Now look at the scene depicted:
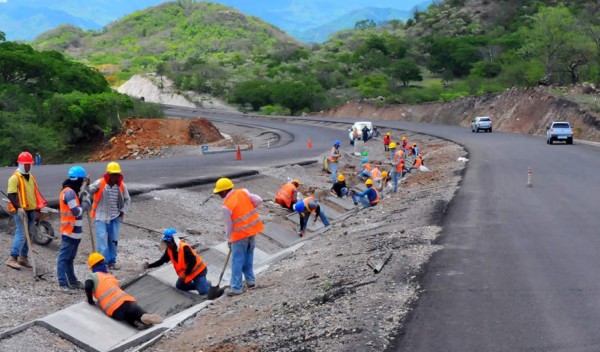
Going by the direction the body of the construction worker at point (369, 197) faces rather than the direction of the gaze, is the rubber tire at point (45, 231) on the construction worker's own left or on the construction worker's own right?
on the construction worker's own left

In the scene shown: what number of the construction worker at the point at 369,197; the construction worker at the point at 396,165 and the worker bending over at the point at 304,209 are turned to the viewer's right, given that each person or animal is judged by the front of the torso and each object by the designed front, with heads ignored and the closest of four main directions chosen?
0

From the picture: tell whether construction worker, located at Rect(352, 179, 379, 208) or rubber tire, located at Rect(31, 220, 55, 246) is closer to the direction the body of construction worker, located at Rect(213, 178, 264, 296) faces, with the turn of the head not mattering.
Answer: the rubber tire

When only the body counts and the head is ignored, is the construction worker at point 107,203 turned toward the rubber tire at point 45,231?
no

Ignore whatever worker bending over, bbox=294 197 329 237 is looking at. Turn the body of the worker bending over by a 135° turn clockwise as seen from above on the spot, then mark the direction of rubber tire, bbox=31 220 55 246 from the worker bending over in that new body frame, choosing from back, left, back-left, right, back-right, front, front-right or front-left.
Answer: back-left

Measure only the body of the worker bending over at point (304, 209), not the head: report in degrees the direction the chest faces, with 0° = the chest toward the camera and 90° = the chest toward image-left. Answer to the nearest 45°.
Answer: approximately 45°

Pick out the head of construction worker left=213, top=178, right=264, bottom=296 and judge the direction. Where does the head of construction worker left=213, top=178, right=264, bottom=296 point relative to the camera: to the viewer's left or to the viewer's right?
to the viewer's left

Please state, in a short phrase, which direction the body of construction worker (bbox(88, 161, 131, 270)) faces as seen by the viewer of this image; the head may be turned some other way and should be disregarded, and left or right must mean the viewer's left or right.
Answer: facing the viewer
